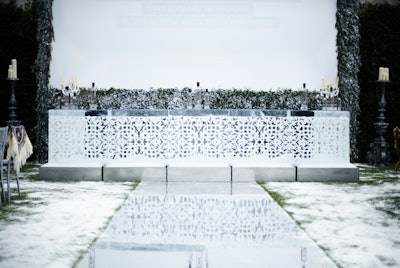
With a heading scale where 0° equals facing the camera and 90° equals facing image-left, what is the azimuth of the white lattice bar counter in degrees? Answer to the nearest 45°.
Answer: approximately 0°

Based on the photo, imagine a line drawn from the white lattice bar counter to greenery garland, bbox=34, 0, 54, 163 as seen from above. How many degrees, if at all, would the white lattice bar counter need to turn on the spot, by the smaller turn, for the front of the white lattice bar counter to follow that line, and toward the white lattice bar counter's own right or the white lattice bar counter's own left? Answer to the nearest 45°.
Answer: approximately 135° to the white lattice bar counter's own right

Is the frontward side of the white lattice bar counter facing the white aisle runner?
yes

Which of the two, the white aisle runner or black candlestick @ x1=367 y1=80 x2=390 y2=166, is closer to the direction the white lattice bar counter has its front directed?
the white aisle runner

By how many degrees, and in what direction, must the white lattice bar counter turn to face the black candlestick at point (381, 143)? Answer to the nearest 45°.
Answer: approximately 135° to its left

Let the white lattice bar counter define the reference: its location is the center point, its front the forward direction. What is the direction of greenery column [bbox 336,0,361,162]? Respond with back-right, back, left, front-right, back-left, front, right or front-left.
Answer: back-left
